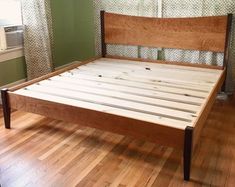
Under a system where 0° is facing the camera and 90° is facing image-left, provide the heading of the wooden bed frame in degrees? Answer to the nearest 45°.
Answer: approximately 45°

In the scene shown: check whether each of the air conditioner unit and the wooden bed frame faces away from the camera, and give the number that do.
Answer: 0

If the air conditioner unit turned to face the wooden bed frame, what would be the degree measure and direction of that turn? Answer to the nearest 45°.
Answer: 0° — it already faces it

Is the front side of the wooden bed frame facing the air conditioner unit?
no

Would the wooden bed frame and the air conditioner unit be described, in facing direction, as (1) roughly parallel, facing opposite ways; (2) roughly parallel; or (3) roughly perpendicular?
roughly perpendicular

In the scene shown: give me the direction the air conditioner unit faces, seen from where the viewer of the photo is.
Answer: facing the viewer and to the right of the viewer
